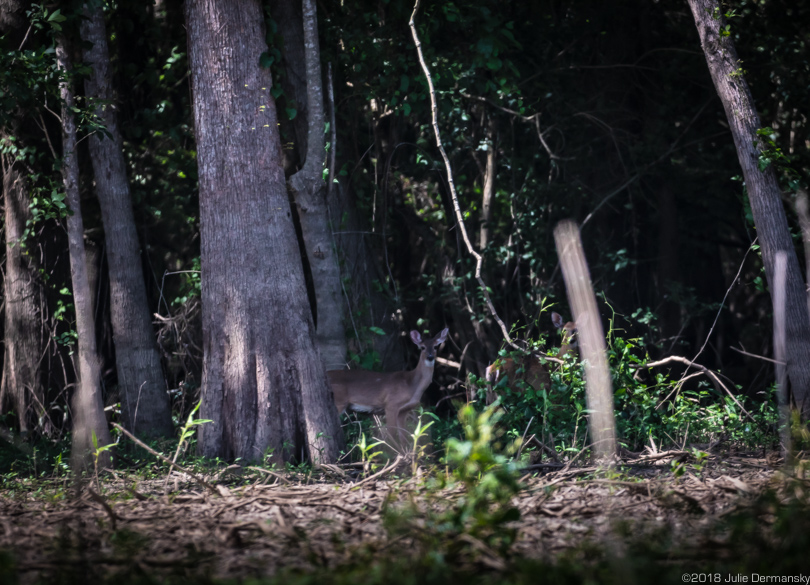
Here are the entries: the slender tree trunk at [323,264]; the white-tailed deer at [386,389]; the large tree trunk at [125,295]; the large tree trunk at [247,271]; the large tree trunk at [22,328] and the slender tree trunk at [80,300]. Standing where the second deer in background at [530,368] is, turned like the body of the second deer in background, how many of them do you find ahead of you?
0

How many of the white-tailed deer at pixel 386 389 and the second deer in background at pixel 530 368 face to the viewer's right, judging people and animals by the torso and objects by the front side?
2

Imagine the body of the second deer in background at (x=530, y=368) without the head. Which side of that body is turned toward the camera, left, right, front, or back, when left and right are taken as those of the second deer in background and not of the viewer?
right

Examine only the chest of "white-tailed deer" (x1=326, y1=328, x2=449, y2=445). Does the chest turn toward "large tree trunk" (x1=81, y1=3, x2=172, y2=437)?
no

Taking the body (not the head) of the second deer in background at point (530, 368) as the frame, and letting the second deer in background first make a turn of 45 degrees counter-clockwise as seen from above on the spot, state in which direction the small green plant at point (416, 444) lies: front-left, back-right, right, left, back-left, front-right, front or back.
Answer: back-right

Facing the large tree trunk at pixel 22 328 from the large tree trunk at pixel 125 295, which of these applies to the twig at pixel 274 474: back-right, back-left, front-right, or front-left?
back-left

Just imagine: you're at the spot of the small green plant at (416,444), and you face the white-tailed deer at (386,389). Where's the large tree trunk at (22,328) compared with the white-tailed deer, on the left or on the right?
left

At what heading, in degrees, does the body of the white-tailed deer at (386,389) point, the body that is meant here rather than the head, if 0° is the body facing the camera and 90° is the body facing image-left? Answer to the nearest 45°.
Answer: approximately 270°

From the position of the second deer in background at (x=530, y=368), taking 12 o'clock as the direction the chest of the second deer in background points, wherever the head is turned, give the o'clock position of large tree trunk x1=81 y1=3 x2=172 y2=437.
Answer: The large tree trunk is roughly at 6 o'clock from the second deer in background.

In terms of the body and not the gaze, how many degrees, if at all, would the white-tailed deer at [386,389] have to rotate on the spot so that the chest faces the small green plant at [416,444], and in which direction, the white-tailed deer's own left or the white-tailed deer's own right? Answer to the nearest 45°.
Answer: approximately 90° to the white-tailed deer's own right

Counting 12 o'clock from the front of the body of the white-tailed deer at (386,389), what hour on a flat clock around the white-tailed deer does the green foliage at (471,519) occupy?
The green foliage is roughly at 3 o'clock from the white-tailed deer.

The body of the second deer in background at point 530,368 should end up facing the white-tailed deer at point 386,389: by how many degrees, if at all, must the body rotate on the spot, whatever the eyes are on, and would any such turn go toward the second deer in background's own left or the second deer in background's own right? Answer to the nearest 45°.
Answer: approximately 180°

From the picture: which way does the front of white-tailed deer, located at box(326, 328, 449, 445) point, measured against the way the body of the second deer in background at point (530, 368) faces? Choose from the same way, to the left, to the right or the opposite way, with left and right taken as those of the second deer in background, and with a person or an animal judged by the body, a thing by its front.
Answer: the same way

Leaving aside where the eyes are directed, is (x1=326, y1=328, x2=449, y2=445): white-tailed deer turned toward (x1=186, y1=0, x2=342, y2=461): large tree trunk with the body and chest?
no

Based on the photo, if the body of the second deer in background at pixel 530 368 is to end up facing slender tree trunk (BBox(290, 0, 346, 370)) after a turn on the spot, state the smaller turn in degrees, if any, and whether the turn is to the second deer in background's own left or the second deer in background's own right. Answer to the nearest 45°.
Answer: approximately 180°
